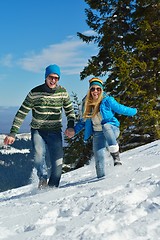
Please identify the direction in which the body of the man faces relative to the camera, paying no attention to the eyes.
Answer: toward the camera

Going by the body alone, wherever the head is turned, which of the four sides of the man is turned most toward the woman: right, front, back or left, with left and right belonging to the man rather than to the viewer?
left

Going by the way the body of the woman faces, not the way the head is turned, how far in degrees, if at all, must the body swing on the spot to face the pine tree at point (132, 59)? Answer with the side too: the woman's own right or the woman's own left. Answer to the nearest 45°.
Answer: approximately 180°

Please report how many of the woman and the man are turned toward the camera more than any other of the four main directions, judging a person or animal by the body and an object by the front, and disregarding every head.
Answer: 2

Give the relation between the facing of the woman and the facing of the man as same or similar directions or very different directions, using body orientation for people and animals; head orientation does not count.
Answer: same or similar directions

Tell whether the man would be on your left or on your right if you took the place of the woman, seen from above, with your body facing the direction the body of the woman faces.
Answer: on your right

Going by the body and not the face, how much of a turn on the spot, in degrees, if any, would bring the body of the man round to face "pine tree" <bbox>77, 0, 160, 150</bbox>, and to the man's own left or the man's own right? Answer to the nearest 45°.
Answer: approximately 135° to the man's own left

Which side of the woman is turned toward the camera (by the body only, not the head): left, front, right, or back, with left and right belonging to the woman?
front
